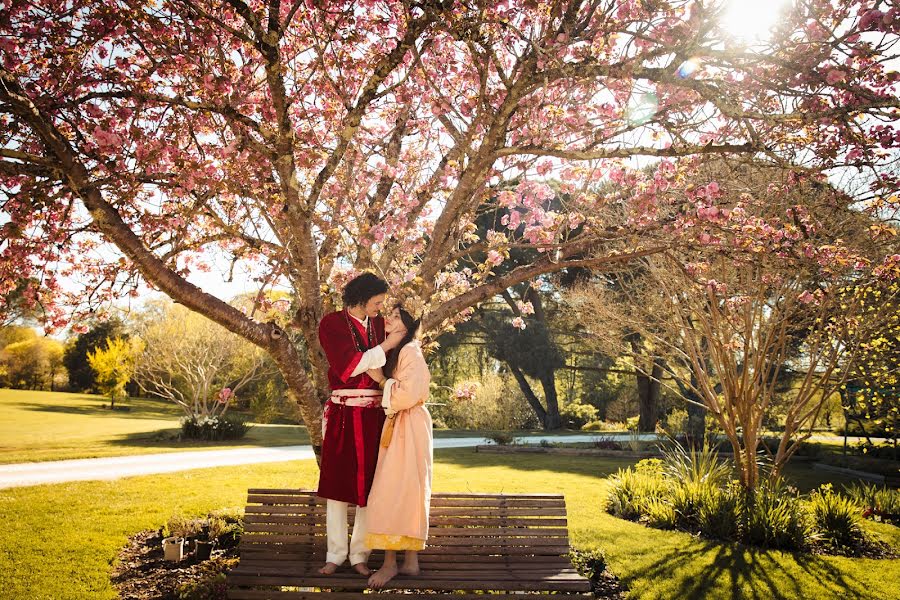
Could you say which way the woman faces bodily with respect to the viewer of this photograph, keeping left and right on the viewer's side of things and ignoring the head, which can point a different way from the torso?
facing to the left of the viewer

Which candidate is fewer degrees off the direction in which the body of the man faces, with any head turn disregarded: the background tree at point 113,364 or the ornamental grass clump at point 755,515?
the ornamental grass clump

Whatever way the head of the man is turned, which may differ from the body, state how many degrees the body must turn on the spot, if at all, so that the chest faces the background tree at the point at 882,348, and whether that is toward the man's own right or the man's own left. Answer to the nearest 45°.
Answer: approximately 90° to the man's own left

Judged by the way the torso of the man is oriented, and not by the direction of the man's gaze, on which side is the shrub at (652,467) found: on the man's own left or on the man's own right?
on the man's own left

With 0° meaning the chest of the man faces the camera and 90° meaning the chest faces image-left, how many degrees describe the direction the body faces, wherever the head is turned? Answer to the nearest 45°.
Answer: approximately 315°

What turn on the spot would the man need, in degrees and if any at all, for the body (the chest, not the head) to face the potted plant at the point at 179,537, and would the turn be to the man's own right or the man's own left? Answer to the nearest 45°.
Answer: approximately 180°

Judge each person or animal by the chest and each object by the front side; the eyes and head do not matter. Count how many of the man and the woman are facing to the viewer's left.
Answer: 1

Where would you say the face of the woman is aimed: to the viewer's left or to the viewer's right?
to the viewer's left

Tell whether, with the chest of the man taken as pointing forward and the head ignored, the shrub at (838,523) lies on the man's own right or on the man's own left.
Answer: on the man's own left

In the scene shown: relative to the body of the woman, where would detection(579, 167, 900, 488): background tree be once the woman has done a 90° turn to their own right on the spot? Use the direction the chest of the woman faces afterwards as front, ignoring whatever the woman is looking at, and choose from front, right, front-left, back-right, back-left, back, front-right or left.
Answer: front-right

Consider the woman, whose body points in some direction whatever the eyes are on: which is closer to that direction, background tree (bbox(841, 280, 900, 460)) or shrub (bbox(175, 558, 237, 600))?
the shrub
